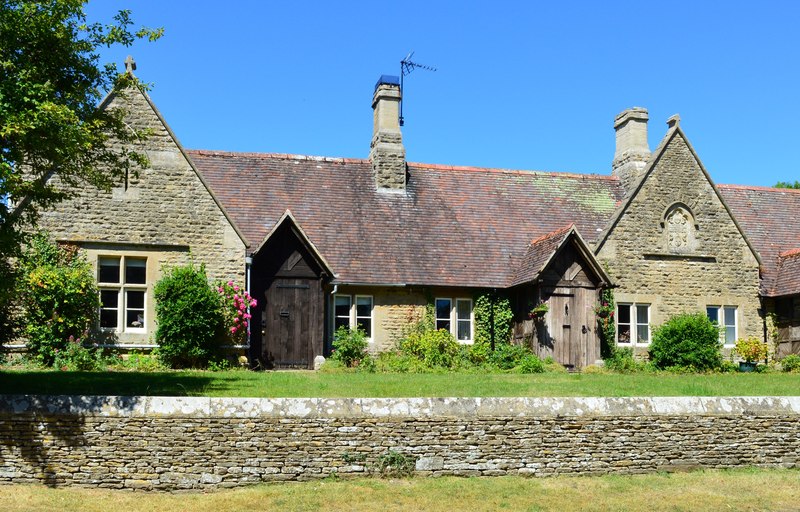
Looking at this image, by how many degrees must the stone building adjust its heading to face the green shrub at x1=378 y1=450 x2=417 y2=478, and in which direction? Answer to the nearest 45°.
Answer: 0° — it already faces it

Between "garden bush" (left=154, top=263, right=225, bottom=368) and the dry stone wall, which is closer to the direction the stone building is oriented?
the dry stone wall

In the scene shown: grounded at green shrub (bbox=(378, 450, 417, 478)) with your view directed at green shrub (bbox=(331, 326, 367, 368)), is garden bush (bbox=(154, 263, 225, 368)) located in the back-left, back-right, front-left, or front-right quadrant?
front-left

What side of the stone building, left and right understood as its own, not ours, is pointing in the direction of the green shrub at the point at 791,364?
left

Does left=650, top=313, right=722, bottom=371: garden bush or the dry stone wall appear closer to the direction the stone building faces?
the dry stone wall

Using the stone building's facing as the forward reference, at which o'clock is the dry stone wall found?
The dry stone wall is roughly at 12 o'clock from the stone building.

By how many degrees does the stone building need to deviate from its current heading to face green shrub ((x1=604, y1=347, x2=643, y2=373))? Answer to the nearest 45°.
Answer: approximately 90° to its left

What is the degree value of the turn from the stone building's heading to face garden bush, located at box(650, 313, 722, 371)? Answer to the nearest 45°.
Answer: approximately 90° to its left

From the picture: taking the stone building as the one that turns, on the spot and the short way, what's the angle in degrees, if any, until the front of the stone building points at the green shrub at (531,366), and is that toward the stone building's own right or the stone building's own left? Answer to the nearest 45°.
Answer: approximately 45° to the stone building's own left

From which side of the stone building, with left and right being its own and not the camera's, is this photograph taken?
front
